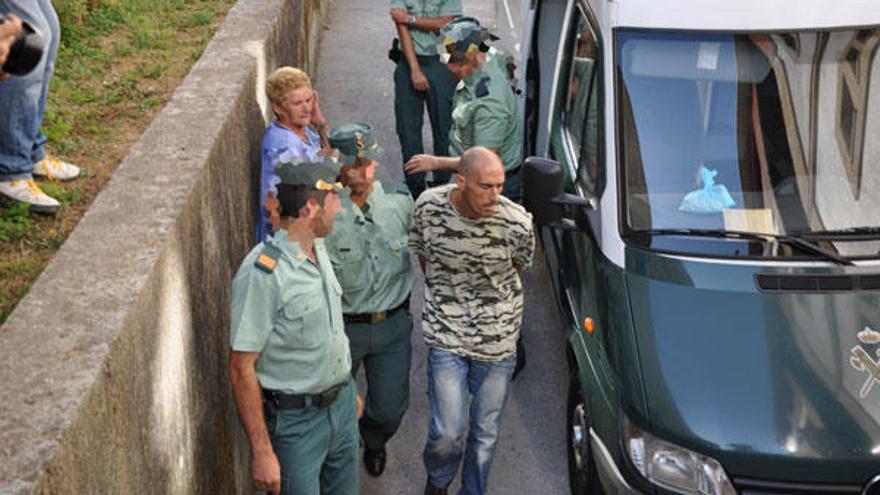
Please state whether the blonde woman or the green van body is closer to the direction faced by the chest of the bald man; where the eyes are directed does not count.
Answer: the green van body

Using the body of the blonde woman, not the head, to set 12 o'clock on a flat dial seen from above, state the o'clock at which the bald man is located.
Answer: The bald man is roughly at 12 o'clock from the blonde woman.

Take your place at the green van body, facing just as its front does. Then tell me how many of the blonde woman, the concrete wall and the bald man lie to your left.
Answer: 0

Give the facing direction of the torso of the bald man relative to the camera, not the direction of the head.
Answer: toward the camera

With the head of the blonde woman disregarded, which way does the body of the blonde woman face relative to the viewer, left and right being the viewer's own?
facing the viewer and to the right of the viewer

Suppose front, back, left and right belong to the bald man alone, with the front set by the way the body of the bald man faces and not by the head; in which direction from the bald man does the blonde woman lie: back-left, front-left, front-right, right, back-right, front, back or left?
back-right

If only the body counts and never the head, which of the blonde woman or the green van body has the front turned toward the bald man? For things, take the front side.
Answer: the blonde woman

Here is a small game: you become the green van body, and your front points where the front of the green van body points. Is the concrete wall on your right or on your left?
on your right

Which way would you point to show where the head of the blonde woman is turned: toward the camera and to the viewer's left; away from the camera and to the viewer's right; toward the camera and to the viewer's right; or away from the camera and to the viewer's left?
toward the camera and to the viewer's right

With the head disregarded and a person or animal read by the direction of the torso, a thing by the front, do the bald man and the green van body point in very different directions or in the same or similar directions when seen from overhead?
same or similar directions
